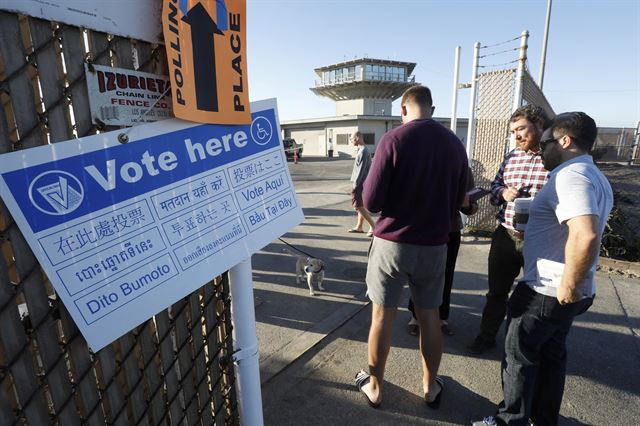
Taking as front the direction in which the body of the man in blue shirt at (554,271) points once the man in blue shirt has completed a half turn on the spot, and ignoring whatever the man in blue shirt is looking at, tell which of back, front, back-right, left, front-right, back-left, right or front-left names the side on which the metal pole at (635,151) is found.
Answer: left

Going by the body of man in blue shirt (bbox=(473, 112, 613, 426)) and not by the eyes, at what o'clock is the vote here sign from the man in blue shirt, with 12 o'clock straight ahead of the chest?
The vote here sign is roughly at 10 o'clock from the man in blue shirt.

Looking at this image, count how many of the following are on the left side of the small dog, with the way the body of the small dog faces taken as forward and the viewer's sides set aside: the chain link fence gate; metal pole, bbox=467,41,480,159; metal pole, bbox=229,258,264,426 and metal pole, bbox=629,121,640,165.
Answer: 3

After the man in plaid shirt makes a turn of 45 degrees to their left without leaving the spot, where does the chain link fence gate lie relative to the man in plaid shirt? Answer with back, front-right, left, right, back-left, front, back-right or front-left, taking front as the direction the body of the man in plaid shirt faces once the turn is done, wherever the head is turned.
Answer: back

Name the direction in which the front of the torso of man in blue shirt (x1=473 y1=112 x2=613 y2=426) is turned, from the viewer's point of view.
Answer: to the viewer's left

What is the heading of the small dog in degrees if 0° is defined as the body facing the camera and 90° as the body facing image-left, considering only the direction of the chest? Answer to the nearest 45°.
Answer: approximately 315°

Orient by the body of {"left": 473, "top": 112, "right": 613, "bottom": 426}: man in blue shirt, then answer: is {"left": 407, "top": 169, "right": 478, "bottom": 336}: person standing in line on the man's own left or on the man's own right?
on the man's own right

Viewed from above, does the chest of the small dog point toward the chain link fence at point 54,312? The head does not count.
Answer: no

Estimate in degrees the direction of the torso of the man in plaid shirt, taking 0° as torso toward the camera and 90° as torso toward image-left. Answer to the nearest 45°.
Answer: approximately 45°

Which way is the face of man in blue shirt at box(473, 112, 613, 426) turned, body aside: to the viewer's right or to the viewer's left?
to the viewer's left

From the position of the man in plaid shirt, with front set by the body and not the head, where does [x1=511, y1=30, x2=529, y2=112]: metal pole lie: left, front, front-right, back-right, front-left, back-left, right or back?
back-right

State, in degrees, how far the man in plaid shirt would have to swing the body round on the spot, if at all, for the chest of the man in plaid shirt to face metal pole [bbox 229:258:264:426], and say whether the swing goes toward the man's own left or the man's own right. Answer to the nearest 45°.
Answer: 0° — they already face it

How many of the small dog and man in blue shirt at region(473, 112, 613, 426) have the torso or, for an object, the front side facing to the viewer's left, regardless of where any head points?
1

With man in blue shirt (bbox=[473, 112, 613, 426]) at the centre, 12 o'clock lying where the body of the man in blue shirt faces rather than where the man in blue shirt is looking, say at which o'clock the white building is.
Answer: The white building is roughly at 2 o'clock from the man in blue shirt.

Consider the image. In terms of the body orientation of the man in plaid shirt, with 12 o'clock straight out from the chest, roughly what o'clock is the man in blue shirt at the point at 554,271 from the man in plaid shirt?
The man in blue shirt is roughly at 10 o'clock from the man in plaid shirt.

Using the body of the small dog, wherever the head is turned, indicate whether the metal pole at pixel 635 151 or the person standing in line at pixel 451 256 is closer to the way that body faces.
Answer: the person standing in line
